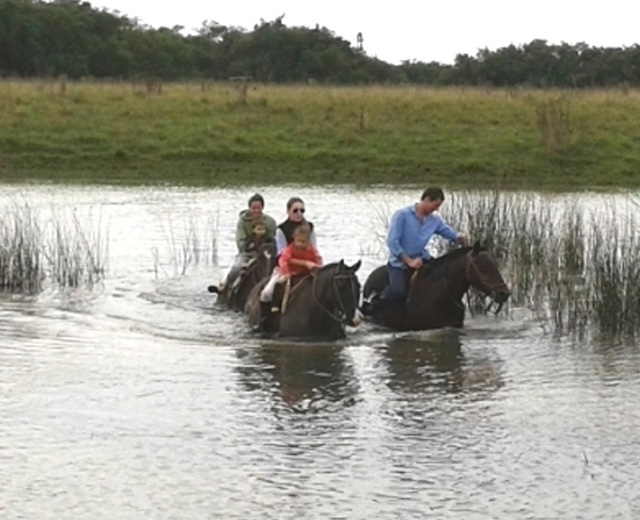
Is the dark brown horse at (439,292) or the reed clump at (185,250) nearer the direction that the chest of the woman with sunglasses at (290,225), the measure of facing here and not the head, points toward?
the dark brown horse

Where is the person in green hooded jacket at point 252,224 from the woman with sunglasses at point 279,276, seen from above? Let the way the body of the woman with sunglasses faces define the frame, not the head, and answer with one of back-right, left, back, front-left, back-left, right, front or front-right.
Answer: back-left

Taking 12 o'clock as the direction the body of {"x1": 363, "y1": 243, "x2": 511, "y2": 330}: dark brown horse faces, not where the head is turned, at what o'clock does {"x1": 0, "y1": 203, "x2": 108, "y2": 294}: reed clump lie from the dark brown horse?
The reed clump is roughly at 7 o'clock from the dark brown horse.

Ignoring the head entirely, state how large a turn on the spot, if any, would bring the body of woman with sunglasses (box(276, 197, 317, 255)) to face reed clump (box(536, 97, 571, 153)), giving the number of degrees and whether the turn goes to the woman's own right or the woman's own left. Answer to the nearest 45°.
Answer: approximately 135° to the woman's own left

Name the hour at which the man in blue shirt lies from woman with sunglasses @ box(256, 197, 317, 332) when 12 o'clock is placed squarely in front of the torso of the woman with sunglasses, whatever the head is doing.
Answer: The man in blue shirt is roughly at 10 o'clock from the woman with sunglasses.

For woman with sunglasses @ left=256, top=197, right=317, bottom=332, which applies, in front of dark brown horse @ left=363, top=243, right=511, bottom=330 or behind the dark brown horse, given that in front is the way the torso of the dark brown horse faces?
behind

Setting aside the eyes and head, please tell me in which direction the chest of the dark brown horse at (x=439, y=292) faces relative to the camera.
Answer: to the viewer's right
